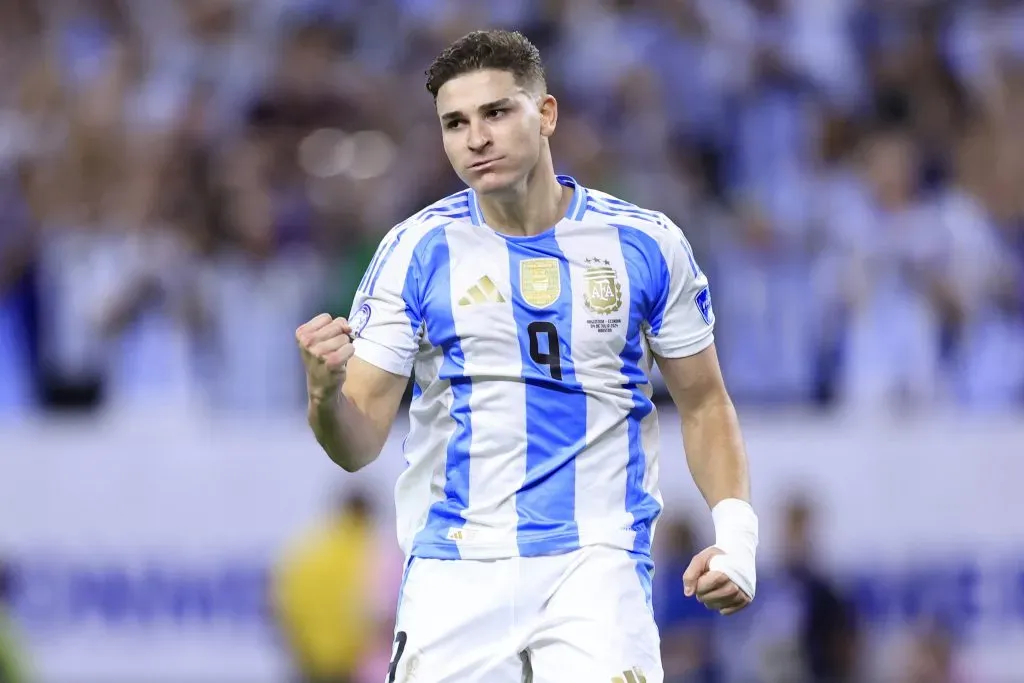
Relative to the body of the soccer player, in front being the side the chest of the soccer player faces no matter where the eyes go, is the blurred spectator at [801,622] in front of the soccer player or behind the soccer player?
behind

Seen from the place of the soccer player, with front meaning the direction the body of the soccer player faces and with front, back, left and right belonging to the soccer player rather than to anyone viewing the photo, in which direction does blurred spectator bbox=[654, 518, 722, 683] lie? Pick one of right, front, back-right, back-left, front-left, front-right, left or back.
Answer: back

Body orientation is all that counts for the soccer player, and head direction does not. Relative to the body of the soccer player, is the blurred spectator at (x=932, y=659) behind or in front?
behind

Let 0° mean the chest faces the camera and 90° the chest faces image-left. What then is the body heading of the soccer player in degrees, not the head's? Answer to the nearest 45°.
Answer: approximately 0°

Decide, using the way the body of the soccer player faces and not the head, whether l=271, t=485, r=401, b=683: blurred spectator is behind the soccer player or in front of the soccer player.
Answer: behind
